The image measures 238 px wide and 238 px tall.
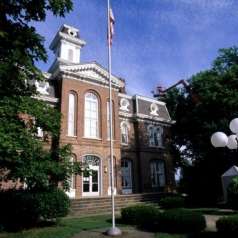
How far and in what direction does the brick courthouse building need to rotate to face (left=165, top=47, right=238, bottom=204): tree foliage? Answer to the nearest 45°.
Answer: approximately 45° to its left

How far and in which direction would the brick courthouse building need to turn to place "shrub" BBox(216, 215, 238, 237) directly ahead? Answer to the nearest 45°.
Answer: approximately 45° to its right

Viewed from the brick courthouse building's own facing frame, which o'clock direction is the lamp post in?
The lamp post is roughly at 1 o'clock from the brick courthouse building.

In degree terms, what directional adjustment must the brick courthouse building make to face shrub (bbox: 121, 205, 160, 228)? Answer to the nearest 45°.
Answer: approximately 45° to its right

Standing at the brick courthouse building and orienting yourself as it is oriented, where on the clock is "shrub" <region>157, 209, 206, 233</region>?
The shrub is roughly at 1 o'clock from the brick courthouse building.

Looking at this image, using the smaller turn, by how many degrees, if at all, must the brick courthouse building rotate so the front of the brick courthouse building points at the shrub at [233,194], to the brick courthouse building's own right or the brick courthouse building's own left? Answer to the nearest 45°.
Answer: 0° — it already faces it

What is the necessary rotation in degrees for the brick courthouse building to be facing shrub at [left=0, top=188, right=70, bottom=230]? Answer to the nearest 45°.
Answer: approximately 45° to its right

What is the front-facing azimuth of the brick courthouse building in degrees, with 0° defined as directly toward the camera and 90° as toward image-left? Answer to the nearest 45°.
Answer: approximately 315°
